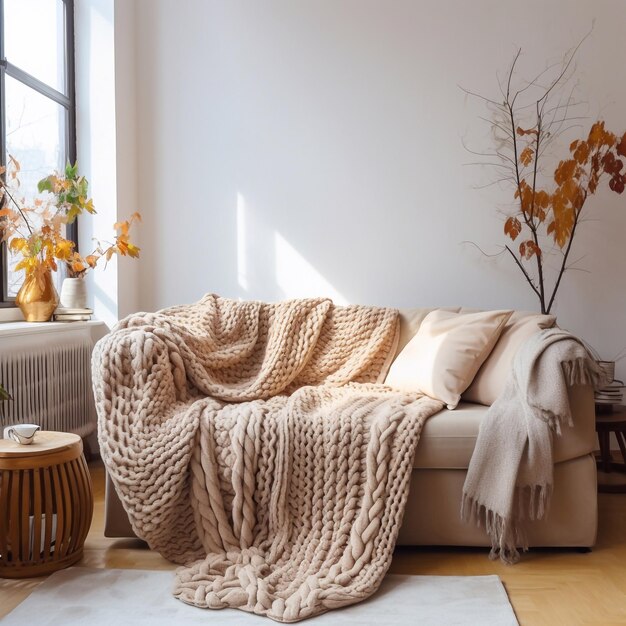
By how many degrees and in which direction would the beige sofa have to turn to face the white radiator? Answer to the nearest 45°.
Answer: approximately 135° to its right

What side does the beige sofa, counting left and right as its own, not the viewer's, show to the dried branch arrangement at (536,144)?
back

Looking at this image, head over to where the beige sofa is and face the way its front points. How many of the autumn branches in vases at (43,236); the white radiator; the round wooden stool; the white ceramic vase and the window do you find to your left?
0

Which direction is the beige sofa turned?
toward the camera

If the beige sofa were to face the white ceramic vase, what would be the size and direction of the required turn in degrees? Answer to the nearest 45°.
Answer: approximately 135° to its right

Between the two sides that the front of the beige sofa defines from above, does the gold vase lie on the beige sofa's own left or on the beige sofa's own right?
on the beige sofa's own right

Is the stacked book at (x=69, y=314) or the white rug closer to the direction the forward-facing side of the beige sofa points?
the white rug

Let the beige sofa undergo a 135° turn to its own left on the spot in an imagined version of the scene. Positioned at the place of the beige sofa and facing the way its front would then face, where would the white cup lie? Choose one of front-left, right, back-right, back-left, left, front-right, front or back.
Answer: back-left

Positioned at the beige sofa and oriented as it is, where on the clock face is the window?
The window is roughly at 4 o'clock from the beige sofa.

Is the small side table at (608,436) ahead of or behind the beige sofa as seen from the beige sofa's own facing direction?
behind

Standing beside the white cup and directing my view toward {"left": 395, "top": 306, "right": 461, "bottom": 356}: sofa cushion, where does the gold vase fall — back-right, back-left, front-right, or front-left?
front-left

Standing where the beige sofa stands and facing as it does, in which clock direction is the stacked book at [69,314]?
The stacked book is roughly at 4 o'clock from the beige sofa.
